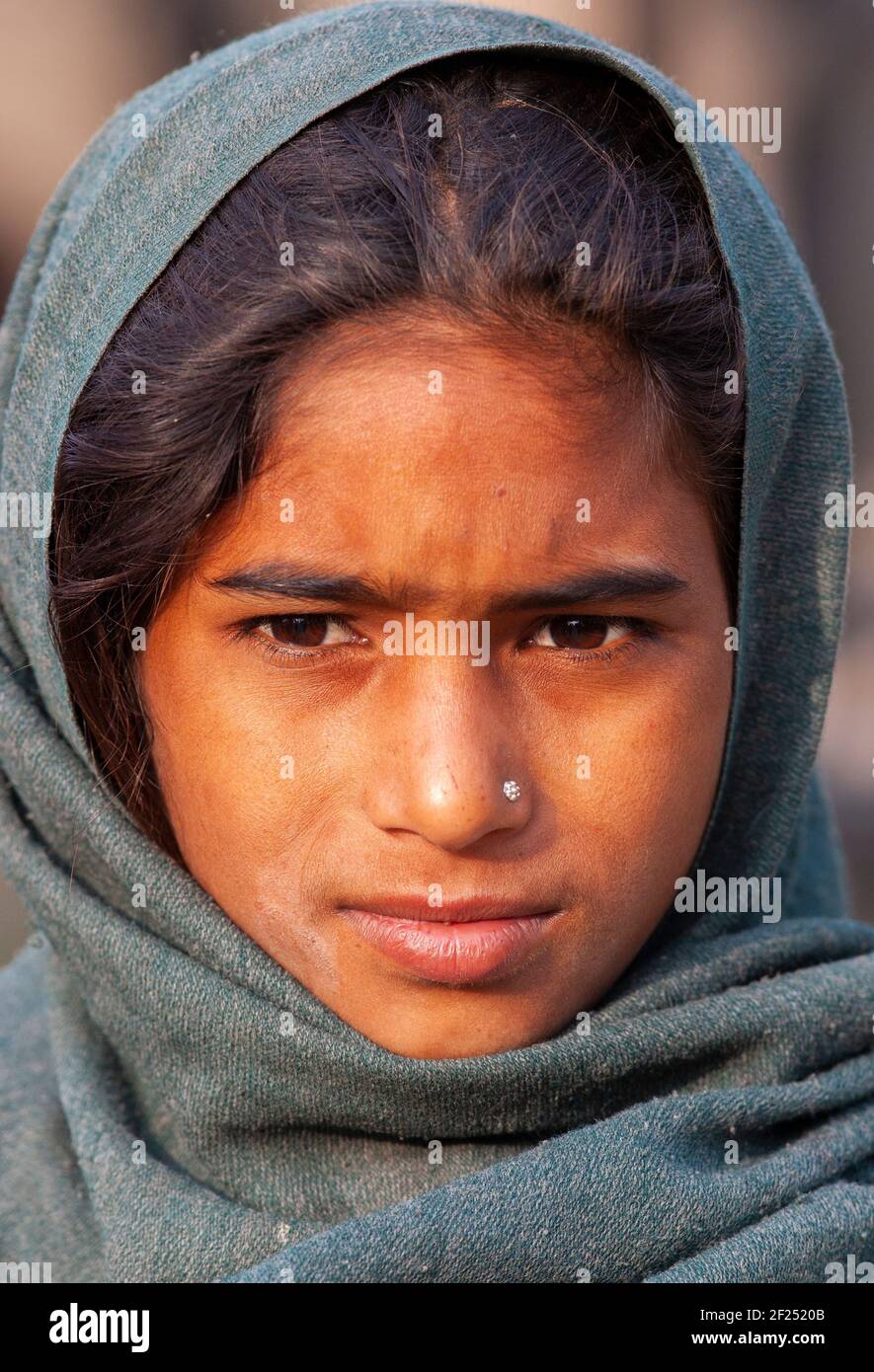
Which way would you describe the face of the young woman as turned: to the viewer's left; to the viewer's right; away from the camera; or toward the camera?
toward the camera

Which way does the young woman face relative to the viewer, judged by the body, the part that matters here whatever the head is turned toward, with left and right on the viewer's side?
facing the viewer
